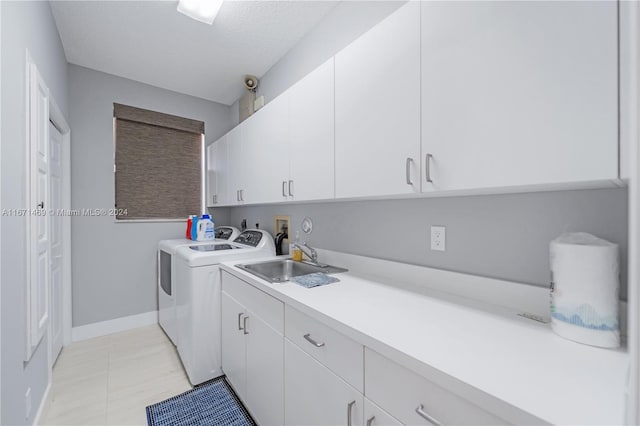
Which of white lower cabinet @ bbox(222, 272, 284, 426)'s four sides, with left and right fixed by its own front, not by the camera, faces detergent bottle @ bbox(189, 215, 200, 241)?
right

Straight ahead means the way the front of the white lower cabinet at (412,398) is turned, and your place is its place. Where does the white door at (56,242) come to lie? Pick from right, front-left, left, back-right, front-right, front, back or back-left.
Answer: front-right

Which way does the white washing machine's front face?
to the viewer's left

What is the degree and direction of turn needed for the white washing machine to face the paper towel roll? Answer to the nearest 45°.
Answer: approximately 135° to its left

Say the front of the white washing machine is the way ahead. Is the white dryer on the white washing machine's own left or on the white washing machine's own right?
on the white washing machine's own right

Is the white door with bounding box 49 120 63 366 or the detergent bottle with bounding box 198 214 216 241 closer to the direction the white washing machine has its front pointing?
the white door

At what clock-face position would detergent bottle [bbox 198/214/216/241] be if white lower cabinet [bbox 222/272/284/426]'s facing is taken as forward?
The detergent bottle is roughly at 4 o'clock from the white lower cabinet.

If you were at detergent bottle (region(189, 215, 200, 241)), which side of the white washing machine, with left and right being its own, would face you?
right
